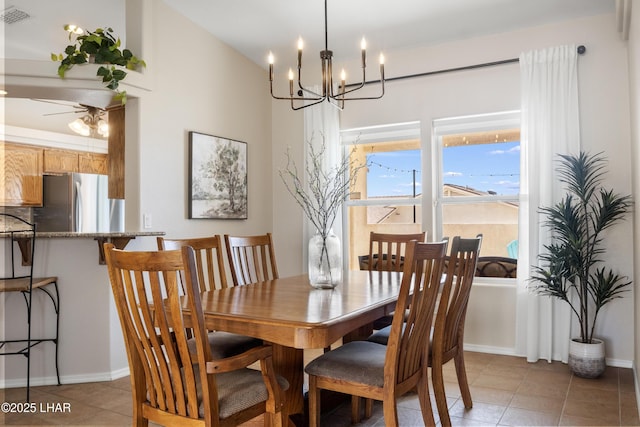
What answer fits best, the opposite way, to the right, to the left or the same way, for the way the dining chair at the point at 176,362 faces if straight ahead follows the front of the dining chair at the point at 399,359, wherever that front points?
to the right

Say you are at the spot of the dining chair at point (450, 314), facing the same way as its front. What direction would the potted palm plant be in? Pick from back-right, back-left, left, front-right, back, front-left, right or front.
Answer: right

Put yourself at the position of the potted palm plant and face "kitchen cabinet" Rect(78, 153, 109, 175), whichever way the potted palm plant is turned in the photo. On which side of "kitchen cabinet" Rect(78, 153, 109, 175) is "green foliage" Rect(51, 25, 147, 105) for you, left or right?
left

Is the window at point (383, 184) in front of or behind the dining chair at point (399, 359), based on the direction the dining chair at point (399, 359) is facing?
in front

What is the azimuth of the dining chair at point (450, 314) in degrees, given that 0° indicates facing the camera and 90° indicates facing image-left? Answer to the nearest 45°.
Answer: approximately 135°

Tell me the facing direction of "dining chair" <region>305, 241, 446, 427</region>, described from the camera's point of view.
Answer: facing away from the viewer and to the left of the viewer

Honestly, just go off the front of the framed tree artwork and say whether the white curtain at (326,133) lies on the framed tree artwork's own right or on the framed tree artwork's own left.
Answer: on the framed tree artwork's own left

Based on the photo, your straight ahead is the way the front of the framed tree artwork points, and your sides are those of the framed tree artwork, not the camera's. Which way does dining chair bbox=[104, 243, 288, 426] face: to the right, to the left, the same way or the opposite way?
to the left

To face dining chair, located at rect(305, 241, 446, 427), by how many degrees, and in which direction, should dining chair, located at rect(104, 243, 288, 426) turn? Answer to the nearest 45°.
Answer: approximately 45° to its right

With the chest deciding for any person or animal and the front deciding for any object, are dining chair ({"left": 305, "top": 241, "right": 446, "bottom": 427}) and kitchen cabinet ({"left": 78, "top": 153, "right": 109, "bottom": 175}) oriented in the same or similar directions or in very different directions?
very different directions

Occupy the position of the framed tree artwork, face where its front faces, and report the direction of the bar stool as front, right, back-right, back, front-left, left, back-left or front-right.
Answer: right

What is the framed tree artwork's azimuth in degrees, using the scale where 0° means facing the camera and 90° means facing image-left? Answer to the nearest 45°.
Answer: approximately 315°

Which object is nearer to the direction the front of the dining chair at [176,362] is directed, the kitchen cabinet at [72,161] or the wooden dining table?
the wooden dining table

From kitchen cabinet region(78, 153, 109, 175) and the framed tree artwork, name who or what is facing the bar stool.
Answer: the kitchen cabinet

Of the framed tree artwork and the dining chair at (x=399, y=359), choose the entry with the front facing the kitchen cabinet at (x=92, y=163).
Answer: the dining chair
